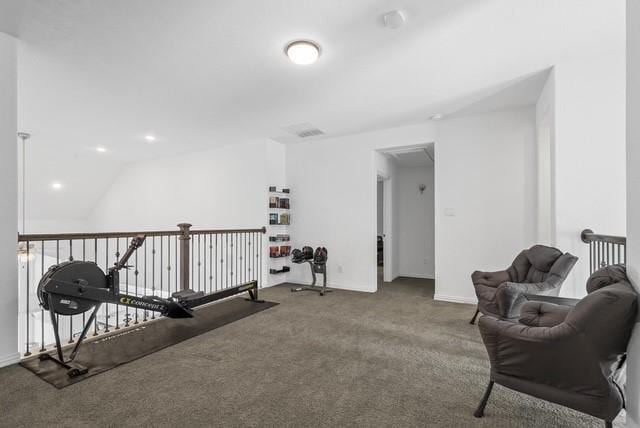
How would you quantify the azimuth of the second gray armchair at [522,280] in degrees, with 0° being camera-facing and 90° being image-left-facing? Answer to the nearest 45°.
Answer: approximately 45°

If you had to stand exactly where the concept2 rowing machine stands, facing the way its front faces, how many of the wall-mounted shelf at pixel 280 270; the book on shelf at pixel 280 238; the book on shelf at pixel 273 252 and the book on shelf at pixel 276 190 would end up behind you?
4

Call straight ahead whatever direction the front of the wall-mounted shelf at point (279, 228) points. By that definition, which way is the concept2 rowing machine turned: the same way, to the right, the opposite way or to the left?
to the right

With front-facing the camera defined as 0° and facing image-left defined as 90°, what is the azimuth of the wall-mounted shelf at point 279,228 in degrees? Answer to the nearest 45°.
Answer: approximately 315°

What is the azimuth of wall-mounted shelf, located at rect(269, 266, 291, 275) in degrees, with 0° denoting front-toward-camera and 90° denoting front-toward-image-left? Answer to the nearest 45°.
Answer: approximately 315°

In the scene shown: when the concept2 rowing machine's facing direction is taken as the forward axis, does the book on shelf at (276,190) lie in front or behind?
behind

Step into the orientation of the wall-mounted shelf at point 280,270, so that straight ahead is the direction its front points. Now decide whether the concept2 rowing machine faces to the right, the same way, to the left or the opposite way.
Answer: to the right

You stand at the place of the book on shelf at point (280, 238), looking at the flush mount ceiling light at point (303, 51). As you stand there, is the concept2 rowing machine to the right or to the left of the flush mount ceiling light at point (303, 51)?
right

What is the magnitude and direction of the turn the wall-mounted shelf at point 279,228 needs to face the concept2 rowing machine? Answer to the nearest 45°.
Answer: approximately 90° to its right
